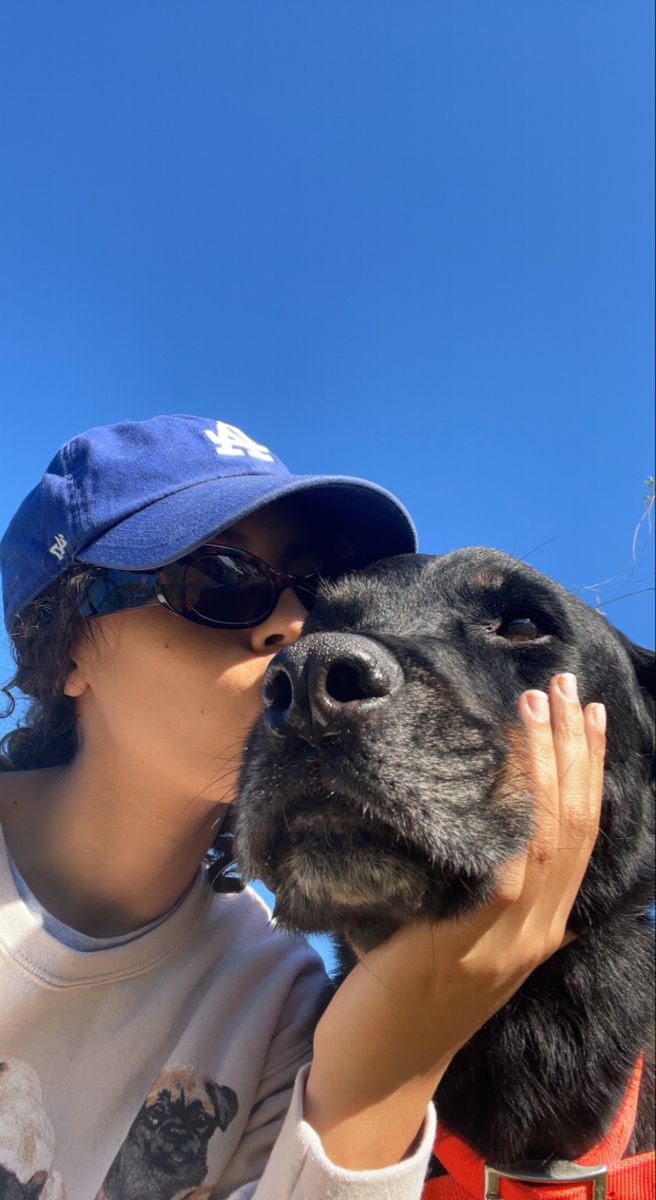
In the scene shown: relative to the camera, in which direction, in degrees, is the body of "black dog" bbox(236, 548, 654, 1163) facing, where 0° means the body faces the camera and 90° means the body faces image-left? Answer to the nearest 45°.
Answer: approximately 45°
